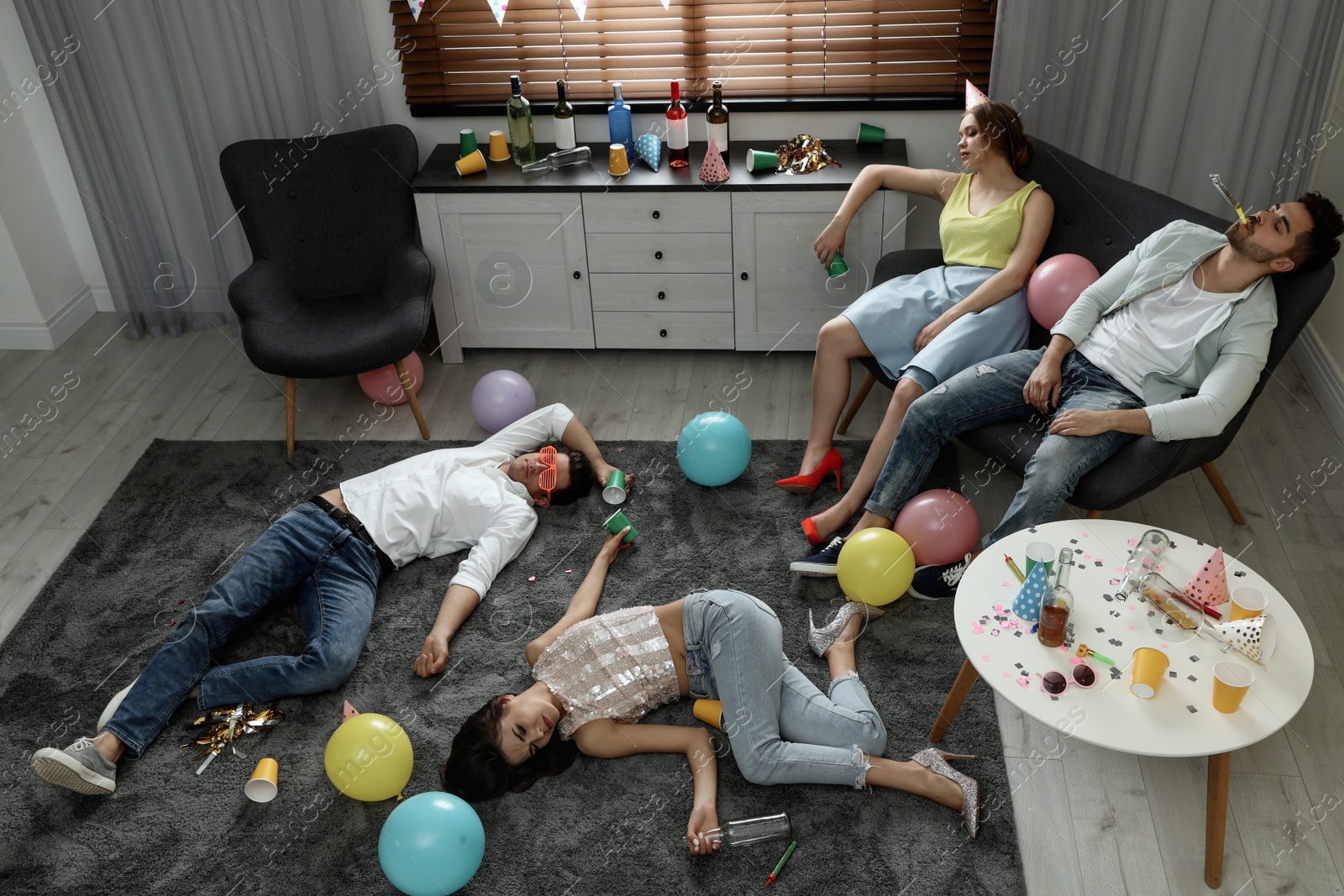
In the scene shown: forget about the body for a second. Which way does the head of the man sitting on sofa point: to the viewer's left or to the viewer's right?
to the viewer's left

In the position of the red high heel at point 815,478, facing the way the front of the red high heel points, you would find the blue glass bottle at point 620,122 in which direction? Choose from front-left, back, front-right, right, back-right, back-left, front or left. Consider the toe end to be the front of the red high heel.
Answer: front-right

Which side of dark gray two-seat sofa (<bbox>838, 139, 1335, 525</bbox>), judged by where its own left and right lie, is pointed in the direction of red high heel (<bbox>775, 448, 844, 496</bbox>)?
front

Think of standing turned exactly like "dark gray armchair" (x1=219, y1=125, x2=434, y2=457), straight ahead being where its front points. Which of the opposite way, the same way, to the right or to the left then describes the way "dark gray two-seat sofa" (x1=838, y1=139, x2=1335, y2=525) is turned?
to the right

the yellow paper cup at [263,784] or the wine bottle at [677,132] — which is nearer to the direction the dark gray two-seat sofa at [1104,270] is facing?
the yellow paper cup

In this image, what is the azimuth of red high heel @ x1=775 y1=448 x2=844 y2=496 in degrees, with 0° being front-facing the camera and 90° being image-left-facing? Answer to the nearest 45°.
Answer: approximately 90°

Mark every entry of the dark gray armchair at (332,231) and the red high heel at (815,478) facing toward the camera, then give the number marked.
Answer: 1

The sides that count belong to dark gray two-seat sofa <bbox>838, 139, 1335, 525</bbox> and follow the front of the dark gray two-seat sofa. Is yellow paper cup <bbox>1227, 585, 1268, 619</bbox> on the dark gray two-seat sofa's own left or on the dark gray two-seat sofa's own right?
on the dark gray two-seat sofa's own left

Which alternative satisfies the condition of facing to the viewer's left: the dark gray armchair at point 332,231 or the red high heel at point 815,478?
the red high heel

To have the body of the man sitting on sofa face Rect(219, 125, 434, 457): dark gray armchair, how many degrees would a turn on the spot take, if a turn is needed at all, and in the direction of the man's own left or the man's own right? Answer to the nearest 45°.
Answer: approximately 45° to the man's own right

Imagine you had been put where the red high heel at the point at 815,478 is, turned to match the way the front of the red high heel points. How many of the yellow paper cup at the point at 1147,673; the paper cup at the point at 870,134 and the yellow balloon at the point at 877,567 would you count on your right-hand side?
1

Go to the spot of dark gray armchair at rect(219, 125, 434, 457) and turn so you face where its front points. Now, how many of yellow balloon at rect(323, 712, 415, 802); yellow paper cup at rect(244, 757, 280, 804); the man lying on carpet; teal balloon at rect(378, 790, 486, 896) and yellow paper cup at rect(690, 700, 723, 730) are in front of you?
5

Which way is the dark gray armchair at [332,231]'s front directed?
toward the camera

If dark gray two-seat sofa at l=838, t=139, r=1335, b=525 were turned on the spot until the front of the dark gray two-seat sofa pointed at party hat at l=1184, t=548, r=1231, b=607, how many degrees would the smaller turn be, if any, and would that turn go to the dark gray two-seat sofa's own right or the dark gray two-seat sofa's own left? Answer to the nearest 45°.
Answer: approximately 45° to the dark gray two-seat sofa's own left
